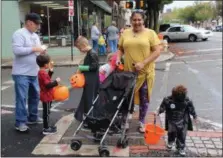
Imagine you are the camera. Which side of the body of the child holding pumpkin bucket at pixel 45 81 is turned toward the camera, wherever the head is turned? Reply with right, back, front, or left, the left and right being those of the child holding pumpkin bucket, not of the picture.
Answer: right

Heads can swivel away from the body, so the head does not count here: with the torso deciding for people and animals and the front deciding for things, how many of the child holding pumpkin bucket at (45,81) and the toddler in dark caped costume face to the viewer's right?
1

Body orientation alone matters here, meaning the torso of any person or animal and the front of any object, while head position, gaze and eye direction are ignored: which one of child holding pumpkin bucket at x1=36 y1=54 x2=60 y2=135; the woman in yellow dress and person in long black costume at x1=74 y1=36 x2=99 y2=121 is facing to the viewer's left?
child holding pumpkin bucket at x1=74 y1=36 x2=99 y2=121

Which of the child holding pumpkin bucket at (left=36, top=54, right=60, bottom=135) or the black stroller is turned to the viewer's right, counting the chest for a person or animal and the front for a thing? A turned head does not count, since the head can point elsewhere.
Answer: the child holding pumpkin bucket

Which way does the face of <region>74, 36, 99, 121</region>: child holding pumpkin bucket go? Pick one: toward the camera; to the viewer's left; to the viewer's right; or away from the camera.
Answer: to the viewer's left

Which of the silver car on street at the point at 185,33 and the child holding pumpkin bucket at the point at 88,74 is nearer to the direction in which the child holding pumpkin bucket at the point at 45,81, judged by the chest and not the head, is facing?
the child holding pumpkin bucket

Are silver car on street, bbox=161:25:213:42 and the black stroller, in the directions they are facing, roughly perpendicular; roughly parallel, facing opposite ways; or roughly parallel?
roughly perpendicular

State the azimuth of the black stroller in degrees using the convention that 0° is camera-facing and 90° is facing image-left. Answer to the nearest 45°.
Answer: approximately 45°

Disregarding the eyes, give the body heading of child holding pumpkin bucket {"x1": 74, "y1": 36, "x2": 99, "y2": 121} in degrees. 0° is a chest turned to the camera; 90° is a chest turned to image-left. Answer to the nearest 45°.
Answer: approximately 90°

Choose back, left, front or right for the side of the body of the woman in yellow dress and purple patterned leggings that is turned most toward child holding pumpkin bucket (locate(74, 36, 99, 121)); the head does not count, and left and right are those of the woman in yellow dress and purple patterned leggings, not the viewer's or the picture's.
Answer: right

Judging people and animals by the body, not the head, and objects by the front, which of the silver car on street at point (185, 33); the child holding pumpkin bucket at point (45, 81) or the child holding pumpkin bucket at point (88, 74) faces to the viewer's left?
the child holding pumpkin bucket at point (88, 74)
